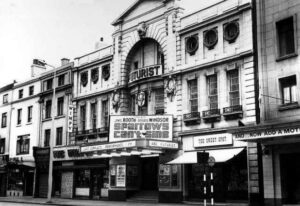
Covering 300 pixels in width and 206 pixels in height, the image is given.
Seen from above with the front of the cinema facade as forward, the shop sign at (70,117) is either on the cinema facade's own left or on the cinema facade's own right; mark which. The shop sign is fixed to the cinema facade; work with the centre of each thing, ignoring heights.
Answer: on the cinema facade's own right

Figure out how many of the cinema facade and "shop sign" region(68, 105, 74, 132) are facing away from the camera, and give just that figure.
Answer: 0

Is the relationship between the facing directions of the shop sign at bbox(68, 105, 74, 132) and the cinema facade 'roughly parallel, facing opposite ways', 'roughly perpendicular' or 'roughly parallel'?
roughly perpendicular

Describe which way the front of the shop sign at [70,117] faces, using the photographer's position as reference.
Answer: facing the viewer and to the right of the viewer

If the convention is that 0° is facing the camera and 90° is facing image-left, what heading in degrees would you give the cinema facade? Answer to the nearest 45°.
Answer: approximately 45°
